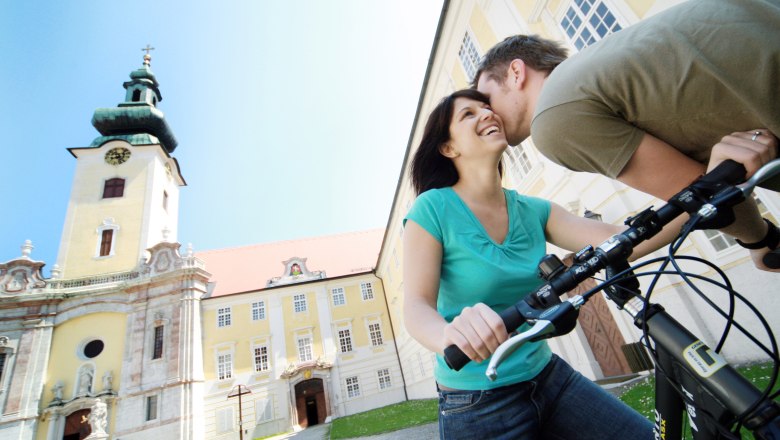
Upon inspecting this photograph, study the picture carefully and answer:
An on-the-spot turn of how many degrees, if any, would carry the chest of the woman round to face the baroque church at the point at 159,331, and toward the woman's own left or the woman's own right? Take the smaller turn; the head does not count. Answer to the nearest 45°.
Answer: approximately 180°

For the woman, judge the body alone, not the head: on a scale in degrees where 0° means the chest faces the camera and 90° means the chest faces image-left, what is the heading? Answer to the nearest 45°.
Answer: approximately 315°

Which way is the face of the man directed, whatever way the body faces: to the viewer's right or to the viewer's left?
to the viewer's left

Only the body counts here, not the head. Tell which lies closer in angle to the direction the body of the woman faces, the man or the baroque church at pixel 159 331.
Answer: the man

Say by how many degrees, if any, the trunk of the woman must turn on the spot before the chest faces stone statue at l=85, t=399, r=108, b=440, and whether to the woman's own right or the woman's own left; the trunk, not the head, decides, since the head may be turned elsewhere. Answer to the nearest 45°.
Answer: approximately 180°
